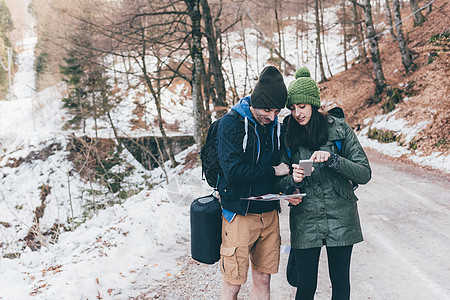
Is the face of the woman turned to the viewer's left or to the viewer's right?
to the viewer's left

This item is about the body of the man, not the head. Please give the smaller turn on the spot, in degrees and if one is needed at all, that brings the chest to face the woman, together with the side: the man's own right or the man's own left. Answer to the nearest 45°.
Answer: approximately 45° to the man's own left

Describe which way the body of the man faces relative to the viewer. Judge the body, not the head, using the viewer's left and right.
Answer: facing the viewer and to the right of the viewer

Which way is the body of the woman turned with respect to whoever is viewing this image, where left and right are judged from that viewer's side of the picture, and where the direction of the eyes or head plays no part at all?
facing the viewer and to the left of the viewer

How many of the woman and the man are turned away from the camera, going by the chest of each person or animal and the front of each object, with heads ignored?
0

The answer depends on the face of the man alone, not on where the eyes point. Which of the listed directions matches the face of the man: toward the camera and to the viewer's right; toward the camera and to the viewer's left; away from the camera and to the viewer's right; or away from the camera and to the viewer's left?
toward the camera and to the viewer's right

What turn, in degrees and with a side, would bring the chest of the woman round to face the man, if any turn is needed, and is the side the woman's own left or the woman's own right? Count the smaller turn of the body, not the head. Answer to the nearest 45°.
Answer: approximately 45° to the woman's own right
